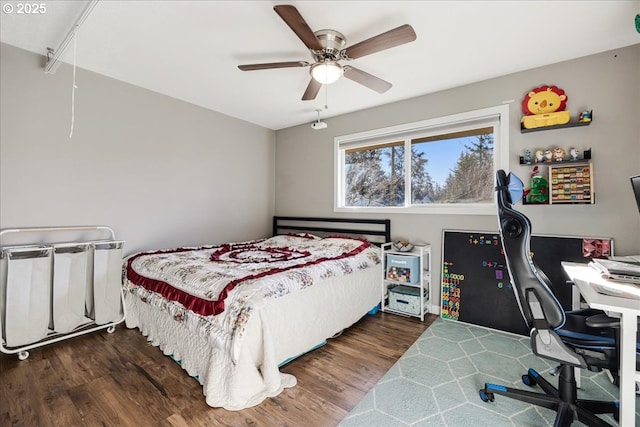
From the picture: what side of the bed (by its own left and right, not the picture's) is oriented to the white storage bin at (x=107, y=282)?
right

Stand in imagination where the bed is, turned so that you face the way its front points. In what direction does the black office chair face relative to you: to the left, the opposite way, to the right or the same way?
to the left

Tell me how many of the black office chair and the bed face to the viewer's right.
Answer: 1

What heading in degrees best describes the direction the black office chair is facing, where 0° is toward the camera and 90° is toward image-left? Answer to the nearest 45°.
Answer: approximately 270°

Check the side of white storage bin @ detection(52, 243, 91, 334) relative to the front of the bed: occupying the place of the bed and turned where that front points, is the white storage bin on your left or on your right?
on your right

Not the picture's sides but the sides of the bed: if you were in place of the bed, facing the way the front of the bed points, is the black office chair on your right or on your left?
on your left

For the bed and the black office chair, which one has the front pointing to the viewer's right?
the black office chair

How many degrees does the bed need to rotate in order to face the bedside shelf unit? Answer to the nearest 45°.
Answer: approximately 135° to its left

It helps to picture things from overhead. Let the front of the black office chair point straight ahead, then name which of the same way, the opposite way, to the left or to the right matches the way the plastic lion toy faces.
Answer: to the right
